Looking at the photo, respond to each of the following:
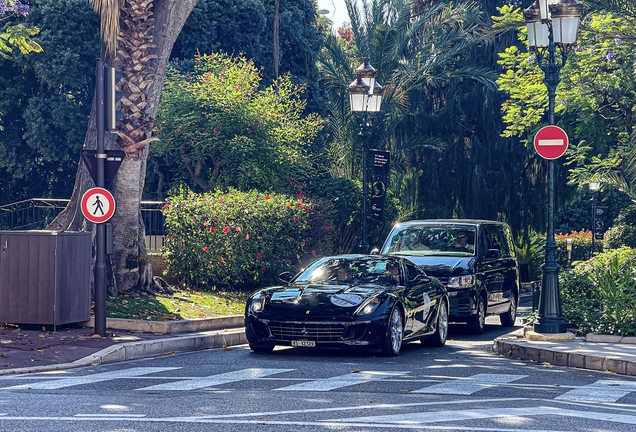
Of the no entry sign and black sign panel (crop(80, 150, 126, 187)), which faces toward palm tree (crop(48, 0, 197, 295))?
the black sign panel

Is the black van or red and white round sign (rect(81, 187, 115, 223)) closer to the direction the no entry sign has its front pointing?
the red and white round sign

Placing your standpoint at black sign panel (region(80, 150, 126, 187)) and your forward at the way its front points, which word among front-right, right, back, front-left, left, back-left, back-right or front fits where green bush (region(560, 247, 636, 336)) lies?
right

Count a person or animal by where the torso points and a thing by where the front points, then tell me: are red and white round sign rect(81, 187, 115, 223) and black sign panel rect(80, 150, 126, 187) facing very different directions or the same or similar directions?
very different directions

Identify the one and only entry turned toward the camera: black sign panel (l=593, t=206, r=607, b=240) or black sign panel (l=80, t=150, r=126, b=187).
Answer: black sign panel (l=593, t=206, r=607, b=240)

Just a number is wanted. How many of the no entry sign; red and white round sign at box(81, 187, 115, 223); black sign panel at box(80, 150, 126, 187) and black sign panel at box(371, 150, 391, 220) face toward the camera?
3

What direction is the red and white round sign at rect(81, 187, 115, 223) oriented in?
toward the camera

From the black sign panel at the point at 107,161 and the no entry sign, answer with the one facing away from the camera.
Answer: the black sign panel

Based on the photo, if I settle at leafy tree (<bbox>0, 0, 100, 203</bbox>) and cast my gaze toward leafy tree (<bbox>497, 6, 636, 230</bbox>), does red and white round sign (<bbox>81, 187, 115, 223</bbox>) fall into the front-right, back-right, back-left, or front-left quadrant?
front-right

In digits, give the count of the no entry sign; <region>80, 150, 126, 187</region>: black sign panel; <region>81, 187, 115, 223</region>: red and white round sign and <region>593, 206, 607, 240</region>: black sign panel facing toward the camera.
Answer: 3

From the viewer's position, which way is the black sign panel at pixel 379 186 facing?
facing the viewer

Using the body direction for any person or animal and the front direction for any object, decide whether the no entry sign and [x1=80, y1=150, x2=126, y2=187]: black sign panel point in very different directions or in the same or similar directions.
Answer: very different directions

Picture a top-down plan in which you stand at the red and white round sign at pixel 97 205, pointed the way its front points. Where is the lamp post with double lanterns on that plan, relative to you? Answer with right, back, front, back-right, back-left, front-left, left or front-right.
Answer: left

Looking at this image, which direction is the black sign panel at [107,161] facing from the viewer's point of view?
away from the camera

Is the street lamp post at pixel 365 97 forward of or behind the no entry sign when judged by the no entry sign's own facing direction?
behind
